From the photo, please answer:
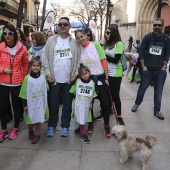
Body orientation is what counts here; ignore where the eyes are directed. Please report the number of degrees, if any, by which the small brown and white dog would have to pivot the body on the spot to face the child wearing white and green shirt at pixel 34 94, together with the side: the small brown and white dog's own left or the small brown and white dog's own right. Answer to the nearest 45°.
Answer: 0° — it already faces them

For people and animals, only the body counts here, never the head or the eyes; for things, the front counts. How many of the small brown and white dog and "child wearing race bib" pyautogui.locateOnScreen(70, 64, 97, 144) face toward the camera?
1

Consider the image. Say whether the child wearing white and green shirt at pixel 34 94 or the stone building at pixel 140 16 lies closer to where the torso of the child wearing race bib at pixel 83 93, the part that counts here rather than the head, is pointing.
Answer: the child wearing white and green shirt

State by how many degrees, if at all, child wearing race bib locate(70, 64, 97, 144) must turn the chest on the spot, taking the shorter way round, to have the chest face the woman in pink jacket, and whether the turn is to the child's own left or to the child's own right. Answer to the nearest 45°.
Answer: approximately 90° to the child's own right

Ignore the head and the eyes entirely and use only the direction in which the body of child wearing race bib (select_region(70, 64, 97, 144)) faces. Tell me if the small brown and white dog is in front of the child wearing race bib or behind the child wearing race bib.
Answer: in front

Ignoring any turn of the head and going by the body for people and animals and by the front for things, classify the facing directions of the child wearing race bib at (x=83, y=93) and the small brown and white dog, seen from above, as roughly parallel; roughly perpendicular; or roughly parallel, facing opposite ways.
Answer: roughly perpendicular

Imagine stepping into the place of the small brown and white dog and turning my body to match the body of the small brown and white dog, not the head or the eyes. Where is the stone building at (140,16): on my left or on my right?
on my right

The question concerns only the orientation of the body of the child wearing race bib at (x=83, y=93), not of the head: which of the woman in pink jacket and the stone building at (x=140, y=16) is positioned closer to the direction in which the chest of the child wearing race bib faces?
the woman in pink jacket

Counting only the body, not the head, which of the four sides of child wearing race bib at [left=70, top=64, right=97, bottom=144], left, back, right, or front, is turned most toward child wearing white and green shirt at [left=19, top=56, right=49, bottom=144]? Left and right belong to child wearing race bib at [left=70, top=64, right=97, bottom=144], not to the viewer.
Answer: right

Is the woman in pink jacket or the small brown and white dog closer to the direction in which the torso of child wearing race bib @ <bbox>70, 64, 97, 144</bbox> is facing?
the small brown and white dog

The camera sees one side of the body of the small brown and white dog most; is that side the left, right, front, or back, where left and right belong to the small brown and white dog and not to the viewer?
left

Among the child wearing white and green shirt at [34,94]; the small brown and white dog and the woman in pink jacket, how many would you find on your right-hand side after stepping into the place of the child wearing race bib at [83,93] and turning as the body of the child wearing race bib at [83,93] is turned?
2

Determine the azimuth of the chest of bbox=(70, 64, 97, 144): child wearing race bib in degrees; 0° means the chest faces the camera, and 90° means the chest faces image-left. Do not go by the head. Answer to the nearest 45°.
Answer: approximately 0°
